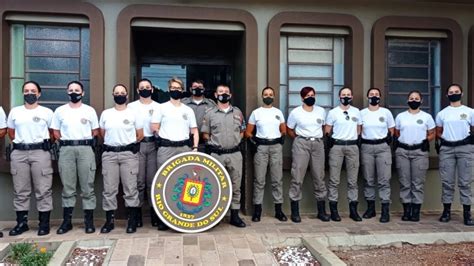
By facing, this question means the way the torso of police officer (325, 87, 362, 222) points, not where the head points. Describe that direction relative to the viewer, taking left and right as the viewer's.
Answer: facing the viewer

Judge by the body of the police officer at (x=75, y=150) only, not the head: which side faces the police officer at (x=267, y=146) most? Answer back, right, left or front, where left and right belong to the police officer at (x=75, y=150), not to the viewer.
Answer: left

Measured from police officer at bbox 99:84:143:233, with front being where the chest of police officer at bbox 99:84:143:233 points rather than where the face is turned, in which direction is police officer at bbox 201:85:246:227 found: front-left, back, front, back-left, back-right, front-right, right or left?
left

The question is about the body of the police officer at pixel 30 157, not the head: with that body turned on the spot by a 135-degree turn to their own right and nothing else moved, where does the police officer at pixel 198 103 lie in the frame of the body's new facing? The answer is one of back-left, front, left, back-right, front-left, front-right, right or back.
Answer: back-right

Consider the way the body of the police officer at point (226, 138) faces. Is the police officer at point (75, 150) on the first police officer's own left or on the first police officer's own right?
on the first police officer's own right

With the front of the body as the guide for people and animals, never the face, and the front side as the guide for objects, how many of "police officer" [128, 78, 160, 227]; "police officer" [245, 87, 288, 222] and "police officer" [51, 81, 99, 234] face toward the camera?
3

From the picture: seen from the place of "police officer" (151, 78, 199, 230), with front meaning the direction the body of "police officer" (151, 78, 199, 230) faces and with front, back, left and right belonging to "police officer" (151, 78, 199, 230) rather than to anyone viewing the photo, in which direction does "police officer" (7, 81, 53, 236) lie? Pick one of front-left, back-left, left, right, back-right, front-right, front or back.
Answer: right

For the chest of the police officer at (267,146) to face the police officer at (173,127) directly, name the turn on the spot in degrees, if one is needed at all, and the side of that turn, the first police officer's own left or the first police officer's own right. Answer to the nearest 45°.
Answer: approximately 45° to the first police officer's own right

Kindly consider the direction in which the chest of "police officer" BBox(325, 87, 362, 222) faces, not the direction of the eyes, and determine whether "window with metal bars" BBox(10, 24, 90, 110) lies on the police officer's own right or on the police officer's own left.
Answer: on the police officer's own right

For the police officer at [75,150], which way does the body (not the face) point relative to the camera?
toward the camera

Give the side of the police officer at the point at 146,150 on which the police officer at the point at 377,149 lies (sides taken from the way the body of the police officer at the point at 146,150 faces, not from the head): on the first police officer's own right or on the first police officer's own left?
on the first police officer's own left

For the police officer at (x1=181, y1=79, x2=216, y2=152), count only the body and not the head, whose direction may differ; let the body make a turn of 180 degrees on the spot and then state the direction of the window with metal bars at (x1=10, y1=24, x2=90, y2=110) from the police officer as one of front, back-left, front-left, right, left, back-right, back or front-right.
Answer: left

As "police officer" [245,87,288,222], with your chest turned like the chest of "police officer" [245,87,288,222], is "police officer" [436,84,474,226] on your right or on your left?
on your left
